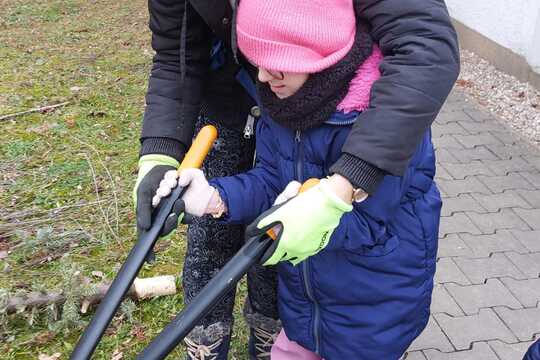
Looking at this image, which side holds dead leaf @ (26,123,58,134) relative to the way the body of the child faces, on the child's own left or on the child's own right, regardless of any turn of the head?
on the child's own right

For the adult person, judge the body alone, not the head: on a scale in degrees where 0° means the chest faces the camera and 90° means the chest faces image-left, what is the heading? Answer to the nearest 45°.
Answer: approximately 45°

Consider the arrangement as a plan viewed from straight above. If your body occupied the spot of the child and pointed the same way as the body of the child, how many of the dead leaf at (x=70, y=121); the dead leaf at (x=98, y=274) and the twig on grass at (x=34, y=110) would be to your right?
3

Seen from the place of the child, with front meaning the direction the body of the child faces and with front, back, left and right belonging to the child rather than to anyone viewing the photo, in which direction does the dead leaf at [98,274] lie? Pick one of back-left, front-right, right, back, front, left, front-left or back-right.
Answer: right

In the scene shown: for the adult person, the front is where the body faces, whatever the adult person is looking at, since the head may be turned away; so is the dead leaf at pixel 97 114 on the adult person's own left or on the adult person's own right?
on the adult person's own right

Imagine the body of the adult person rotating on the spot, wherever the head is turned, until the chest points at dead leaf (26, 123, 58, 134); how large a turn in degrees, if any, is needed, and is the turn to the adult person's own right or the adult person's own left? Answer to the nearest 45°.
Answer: approximately 90° to the adult person's own right

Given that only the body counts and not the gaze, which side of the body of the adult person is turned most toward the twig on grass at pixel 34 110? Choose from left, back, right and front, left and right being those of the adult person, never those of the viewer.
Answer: right
